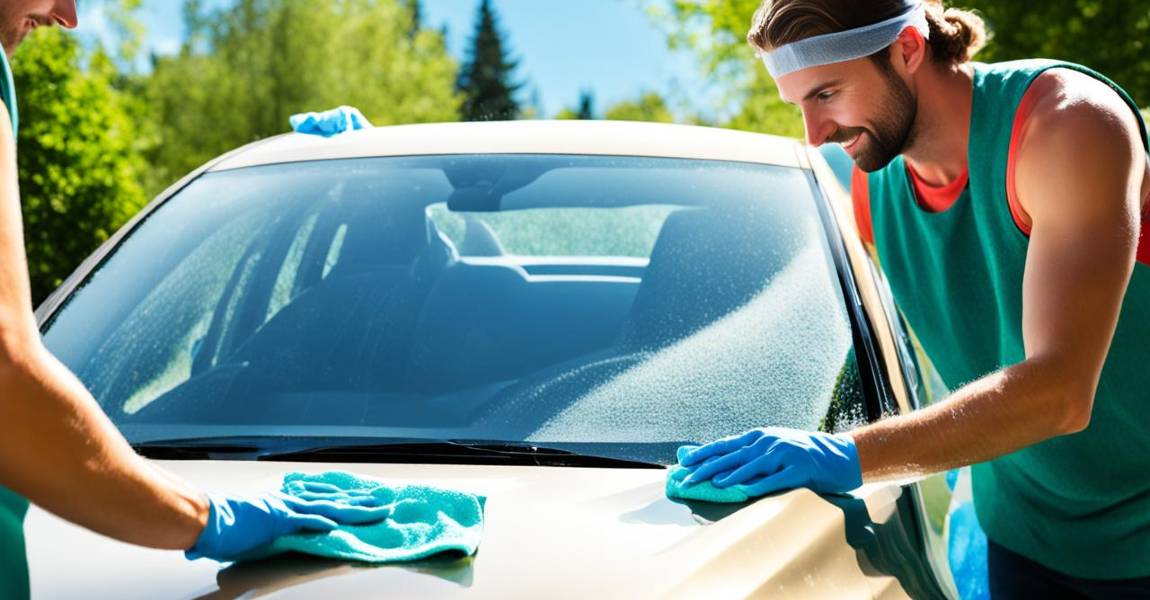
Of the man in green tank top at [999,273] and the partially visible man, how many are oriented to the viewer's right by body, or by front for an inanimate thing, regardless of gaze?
1

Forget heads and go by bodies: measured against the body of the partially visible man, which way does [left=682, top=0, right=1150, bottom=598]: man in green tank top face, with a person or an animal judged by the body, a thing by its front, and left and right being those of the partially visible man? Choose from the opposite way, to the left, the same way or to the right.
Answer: the opposite way

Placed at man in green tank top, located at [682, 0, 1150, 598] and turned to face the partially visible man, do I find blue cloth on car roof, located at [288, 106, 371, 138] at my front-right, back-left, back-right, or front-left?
front-right

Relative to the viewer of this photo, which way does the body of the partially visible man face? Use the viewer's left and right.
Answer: facing to the right of the viewer

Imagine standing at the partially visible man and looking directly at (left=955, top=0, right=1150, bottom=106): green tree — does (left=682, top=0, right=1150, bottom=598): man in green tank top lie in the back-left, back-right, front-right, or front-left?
front-right

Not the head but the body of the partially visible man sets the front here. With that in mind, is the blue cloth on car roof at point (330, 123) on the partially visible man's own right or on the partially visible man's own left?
on the partially visible man's own left

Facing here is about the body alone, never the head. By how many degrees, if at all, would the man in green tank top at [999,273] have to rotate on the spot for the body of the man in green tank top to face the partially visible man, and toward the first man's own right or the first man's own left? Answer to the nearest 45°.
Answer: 0° — they already face them

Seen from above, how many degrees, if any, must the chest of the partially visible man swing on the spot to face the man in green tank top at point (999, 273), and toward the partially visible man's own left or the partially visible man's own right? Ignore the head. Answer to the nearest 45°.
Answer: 0° — they already face them

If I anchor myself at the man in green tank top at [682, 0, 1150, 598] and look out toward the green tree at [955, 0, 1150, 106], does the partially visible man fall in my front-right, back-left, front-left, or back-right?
back-left

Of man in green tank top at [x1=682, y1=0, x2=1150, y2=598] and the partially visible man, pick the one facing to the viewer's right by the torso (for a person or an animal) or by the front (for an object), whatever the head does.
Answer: the partially visible man

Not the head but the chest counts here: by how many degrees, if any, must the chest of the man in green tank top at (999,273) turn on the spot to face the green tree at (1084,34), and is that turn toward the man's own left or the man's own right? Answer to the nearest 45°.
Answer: approximately 135° to the man's own right

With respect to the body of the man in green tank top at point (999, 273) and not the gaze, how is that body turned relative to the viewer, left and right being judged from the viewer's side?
facing the viewer and to the left of the viewer

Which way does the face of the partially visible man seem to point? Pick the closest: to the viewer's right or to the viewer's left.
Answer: to the viewer's right

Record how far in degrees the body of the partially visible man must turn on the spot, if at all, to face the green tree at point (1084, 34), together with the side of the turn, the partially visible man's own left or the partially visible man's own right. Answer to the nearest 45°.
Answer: approximately 45° to the partially visible man's own left

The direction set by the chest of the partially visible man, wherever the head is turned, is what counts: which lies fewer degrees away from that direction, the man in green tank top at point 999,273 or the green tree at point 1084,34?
the man in green tank top
